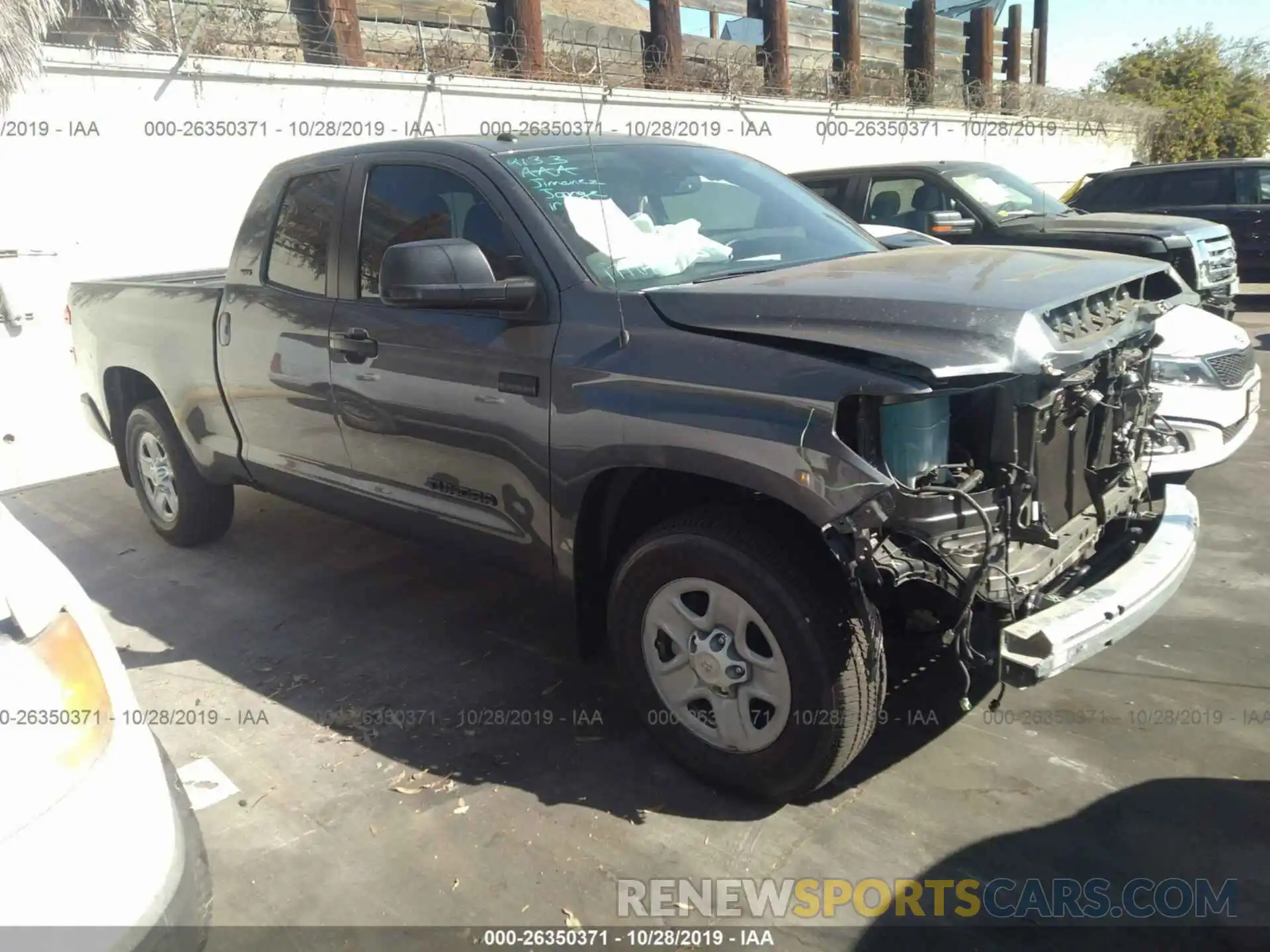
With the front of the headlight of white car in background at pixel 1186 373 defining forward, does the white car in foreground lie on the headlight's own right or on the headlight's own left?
on the headlight's own right

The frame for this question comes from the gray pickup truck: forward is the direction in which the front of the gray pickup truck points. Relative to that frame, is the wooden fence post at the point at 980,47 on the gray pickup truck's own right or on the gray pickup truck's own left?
on the gray pickup truck's own left

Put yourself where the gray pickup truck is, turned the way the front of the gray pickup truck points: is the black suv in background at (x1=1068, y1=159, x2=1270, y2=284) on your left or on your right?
on your left

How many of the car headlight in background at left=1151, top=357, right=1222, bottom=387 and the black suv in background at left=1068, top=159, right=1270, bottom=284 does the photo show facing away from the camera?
0

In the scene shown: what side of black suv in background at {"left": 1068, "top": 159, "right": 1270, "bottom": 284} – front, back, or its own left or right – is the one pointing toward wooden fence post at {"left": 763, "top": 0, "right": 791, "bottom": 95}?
back

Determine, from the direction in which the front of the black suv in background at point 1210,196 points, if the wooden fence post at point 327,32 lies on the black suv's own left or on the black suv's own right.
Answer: on the black suv's own right

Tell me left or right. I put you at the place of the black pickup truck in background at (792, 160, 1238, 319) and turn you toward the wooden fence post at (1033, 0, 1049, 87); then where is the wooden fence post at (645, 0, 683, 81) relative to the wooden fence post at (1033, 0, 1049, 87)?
left

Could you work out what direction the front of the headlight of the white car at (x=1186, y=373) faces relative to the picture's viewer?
facing the viewer and to the right of the viewer

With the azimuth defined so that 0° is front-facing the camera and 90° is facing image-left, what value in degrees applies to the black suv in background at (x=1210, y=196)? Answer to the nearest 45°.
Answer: approximately 270°

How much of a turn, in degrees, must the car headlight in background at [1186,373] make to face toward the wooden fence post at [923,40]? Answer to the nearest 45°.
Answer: approximately 135° to its left

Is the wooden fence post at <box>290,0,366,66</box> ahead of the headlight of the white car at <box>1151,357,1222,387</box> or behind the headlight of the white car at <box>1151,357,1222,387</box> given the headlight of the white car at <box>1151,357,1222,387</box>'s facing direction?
behind
